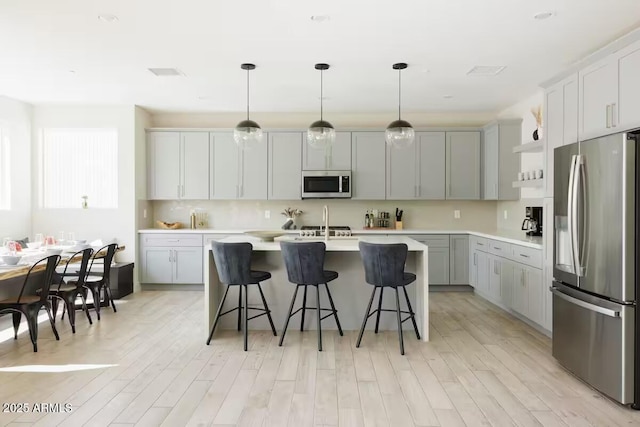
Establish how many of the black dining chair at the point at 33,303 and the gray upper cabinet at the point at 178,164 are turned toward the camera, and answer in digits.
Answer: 1

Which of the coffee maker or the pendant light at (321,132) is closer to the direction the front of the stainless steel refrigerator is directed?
the pendant light

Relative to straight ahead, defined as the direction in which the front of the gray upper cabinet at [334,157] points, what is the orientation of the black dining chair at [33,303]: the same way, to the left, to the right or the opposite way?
to the right

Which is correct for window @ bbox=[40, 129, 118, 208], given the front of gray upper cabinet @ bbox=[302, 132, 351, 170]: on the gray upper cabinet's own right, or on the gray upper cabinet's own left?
on the gray upper cabinet's own right

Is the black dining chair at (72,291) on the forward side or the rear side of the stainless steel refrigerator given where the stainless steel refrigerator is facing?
on the forward side

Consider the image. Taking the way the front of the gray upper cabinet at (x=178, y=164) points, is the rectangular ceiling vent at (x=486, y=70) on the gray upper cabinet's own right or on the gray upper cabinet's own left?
on the gray upper cabinet's own left

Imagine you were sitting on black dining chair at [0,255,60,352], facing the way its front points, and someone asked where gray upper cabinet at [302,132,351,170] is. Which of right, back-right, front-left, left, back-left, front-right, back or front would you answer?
back-right

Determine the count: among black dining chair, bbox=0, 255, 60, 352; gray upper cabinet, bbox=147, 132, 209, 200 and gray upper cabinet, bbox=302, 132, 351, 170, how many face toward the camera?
2

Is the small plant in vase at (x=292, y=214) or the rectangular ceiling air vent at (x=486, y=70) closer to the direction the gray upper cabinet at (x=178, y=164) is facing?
the rectangular ceiling air vent

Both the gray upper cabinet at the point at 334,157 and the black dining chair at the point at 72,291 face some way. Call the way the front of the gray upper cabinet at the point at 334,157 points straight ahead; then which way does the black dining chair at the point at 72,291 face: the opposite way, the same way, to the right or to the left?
to the right

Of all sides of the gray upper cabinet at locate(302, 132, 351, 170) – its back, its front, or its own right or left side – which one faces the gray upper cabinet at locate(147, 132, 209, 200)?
right

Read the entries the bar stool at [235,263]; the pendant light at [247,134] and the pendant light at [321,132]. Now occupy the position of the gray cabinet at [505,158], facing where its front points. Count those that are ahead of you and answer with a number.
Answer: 3

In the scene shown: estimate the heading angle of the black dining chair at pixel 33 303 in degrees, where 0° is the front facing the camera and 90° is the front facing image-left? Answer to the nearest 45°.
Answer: approximately 135°

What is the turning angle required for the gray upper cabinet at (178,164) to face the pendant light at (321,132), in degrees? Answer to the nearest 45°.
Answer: approximately 45° to its left

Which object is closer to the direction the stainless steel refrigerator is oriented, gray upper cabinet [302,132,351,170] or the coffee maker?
the gray upper cabinet
